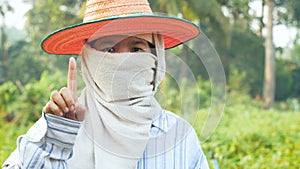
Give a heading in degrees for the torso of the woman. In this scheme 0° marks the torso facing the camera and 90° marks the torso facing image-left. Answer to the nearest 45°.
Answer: approximately 0°

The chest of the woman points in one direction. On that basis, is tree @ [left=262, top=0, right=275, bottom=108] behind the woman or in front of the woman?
behind
